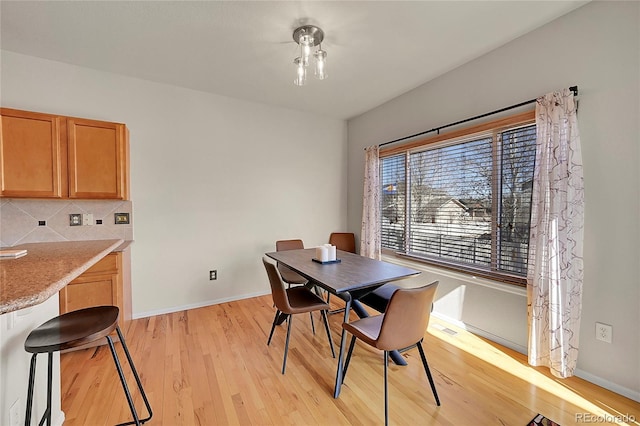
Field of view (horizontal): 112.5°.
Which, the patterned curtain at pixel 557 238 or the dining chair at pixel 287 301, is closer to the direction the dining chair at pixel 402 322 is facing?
the dining chair

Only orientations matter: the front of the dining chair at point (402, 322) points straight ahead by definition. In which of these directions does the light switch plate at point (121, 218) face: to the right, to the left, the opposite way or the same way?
the opposite way

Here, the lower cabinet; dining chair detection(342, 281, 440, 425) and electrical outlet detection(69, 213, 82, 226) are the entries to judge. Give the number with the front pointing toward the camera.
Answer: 2

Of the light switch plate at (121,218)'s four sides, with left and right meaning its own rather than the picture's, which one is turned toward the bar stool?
front

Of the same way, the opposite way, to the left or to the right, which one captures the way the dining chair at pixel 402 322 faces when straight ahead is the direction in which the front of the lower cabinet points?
the opposite way

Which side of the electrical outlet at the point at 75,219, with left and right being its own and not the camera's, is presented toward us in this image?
front

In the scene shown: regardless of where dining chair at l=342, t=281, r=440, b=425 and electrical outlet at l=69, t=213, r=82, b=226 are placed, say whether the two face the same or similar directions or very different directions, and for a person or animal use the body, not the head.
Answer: very different directions

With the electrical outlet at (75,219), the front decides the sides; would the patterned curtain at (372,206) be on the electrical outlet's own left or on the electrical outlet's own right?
on the electrical outlet's own left

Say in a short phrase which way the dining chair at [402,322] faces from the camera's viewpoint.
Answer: facing away from the viewer and to the left of the viewer

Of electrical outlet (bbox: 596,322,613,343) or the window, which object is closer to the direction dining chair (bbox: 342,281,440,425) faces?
the window

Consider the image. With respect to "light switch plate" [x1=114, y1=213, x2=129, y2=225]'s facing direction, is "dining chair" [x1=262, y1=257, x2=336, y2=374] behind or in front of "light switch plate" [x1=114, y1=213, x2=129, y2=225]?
in front

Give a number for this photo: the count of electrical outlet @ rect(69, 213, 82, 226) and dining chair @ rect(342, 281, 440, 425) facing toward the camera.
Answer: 1

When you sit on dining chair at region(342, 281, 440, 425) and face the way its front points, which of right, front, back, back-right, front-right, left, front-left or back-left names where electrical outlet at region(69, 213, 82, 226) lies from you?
front-left

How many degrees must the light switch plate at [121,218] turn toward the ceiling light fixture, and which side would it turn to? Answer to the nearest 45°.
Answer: approximately 45° to its left

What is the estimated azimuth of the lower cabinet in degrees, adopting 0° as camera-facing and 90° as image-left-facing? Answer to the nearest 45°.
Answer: approximately 0°
